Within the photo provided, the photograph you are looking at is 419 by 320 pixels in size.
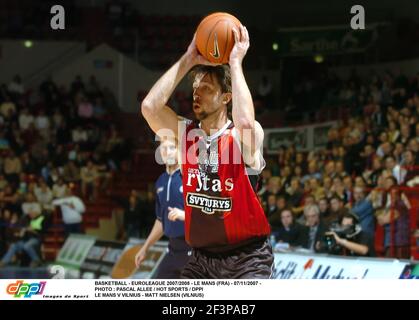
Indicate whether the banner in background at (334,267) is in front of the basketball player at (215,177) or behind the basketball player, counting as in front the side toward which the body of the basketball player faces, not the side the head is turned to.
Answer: behind

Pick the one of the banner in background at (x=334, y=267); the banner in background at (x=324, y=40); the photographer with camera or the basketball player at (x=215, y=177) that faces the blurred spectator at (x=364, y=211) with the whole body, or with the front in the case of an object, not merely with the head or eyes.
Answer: the banner in background at (x=324, y=40)

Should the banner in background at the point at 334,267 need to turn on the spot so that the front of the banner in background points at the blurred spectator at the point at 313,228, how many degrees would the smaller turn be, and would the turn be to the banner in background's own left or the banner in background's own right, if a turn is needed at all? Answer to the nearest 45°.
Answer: approximately 180°

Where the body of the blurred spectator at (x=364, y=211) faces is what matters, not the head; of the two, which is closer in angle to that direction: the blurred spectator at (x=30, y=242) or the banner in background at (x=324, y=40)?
the blurred spectator

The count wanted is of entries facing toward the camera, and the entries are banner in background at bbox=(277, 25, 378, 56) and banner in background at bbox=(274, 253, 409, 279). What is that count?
2

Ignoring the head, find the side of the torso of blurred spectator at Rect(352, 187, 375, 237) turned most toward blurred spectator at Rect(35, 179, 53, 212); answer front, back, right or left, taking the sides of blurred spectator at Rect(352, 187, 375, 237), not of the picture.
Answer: right

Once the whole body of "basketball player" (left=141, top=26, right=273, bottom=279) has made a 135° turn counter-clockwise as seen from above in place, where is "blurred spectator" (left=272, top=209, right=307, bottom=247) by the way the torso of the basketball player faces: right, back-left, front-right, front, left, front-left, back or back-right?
left

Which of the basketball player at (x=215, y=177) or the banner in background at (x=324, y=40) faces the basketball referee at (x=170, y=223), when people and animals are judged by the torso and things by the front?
the banner in background

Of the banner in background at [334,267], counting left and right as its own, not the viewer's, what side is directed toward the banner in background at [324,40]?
back

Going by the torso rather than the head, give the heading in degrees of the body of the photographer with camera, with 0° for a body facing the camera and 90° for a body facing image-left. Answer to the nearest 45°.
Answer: approximately 45°

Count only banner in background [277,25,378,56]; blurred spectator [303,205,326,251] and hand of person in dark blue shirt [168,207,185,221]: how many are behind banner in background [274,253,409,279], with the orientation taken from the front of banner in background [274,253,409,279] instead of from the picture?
2
